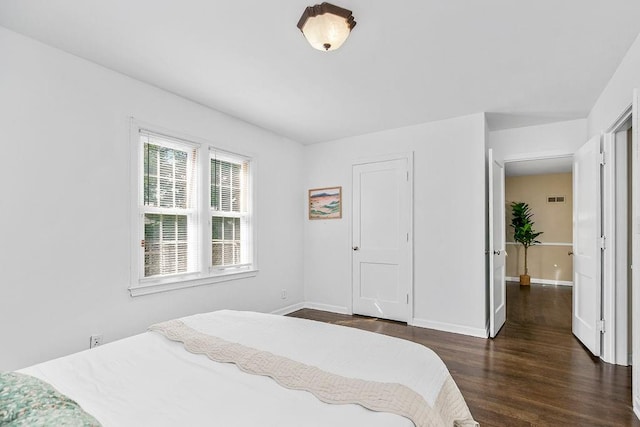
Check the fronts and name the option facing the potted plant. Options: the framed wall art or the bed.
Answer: the bed

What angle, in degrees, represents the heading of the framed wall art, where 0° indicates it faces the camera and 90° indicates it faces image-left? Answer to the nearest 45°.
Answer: approximately 45°

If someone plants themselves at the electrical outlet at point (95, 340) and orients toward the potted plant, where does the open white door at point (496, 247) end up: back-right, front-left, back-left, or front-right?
front-right

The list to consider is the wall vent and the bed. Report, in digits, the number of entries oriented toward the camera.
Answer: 1

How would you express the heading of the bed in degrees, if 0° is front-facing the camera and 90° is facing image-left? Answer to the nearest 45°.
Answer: approximately 225°

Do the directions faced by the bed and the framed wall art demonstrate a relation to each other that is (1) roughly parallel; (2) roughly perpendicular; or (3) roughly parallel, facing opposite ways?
roughly parallel, facing opposite ways

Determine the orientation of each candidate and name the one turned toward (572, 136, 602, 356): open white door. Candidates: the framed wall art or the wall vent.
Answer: the wall vent

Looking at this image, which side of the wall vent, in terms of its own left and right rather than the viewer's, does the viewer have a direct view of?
front

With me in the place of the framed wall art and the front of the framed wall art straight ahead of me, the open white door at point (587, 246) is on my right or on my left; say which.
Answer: on my left

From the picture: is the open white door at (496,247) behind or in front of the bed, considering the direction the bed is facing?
in front

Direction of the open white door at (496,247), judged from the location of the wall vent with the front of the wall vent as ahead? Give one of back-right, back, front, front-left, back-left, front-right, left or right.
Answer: front

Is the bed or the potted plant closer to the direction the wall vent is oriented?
the bed

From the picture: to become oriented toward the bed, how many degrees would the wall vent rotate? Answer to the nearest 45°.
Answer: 0° — it already faces it

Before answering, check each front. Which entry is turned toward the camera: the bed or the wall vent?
the wall vent

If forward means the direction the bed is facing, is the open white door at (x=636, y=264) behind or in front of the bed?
in front

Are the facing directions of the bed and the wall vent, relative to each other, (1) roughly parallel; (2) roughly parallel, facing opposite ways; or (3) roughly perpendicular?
roughly parallel, facing opposite ways

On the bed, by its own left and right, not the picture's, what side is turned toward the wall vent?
front

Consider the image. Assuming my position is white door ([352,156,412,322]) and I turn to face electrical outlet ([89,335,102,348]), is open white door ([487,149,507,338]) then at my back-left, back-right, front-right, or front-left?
back-left

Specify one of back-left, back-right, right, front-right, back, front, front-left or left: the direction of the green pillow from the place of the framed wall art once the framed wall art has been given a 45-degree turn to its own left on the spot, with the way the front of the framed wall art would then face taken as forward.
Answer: front
